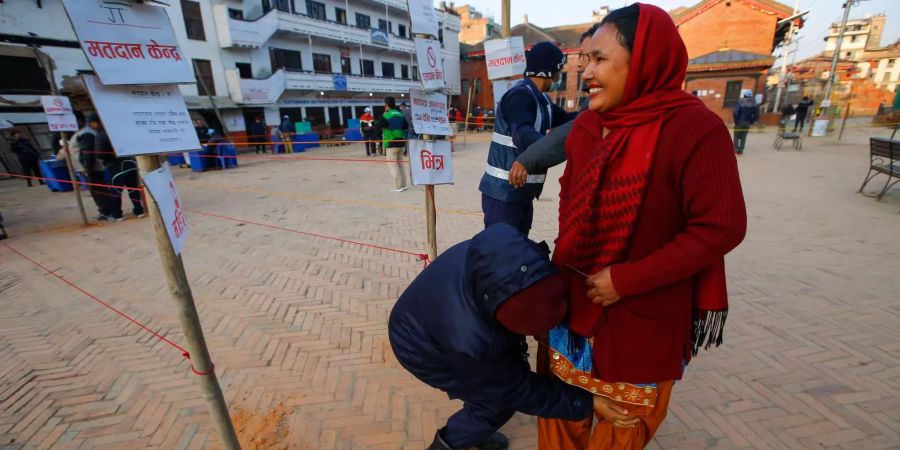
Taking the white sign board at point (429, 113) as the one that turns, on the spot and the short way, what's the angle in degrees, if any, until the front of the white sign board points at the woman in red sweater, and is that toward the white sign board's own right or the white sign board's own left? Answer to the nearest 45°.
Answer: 0° — it already faces them

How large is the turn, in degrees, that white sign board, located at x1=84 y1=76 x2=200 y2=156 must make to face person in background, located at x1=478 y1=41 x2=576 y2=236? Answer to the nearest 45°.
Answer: approximately 90° to its left

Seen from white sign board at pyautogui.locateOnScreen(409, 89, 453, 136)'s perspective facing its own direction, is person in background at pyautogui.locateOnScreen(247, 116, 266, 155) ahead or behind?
behind

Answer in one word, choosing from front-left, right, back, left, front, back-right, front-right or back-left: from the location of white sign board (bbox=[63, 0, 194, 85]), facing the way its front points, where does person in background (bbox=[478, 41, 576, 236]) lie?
left

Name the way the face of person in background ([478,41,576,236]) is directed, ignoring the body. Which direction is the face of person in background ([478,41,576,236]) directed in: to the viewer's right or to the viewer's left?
to the viewer's right

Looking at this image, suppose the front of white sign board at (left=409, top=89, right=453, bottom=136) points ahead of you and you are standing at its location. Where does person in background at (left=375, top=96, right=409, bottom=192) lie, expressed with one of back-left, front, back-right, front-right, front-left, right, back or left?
back

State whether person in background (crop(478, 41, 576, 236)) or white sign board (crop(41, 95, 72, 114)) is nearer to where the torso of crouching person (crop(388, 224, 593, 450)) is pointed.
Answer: the person in background

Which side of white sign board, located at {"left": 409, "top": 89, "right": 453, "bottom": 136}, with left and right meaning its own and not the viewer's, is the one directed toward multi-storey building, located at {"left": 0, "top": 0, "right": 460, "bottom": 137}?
back

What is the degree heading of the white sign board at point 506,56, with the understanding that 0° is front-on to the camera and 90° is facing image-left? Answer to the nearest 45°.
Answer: approximately 0°
